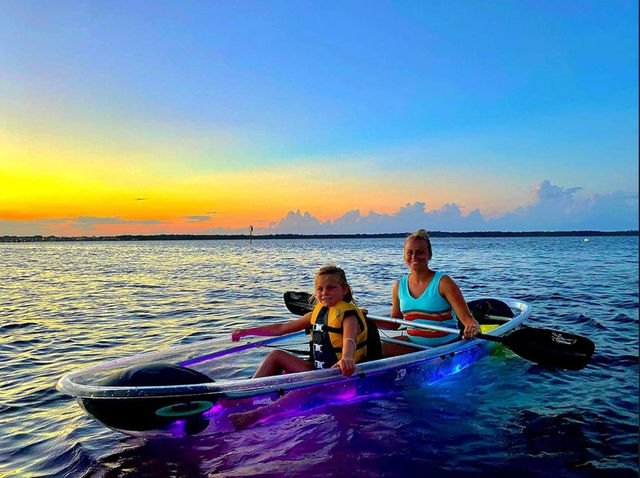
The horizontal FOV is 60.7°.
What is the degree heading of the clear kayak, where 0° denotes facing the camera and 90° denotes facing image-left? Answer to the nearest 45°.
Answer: approximately 45°

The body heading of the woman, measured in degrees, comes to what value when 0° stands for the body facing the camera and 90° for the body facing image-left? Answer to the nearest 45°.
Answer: approximately 45°

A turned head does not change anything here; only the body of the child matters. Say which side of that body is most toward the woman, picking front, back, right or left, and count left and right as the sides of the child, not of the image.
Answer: back

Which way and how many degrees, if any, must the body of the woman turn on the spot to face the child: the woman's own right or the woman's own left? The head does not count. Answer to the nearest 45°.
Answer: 0° — they already face them
